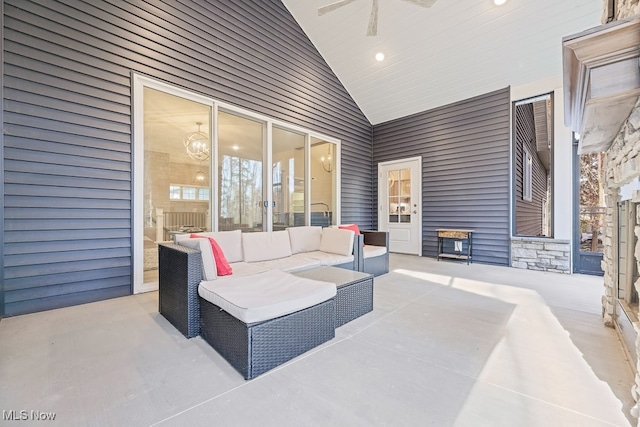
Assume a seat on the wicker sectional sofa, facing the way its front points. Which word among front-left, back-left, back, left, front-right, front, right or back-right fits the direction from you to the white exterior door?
left

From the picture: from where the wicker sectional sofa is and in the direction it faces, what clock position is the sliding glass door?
The sliding glass door is roughly at 7 o'clock from the wicker sectional sofa.

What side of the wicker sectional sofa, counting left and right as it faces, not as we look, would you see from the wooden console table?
left

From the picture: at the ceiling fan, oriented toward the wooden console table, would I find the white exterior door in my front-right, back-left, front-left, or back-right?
front-left
